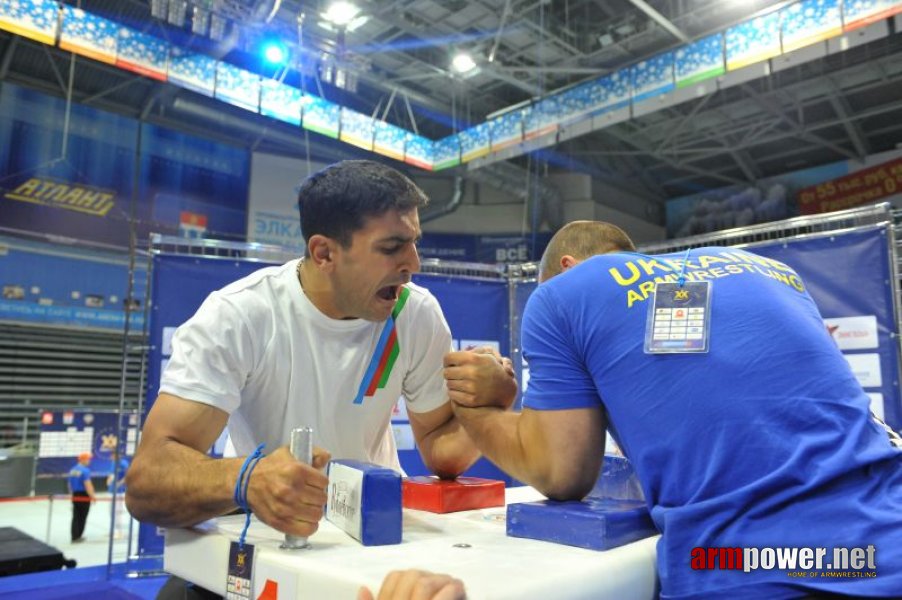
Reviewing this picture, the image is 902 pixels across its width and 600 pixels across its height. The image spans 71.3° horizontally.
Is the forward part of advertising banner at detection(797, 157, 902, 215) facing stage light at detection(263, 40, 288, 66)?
yes

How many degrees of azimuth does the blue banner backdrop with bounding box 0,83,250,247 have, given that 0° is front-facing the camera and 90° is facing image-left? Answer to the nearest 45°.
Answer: approximately 315°

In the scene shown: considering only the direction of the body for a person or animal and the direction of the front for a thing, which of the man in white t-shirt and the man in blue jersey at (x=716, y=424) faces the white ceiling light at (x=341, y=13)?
the man in blue jersey

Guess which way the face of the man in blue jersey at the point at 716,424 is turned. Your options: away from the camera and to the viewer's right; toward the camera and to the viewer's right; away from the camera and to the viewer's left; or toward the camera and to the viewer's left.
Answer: away from the camera and to the viewer's left

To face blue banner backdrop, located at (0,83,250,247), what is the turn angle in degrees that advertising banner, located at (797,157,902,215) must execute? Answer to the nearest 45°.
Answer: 0° — it already faces it

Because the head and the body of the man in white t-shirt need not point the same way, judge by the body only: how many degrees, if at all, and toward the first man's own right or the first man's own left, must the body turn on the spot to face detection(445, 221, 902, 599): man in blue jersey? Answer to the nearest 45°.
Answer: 0° — they already face them

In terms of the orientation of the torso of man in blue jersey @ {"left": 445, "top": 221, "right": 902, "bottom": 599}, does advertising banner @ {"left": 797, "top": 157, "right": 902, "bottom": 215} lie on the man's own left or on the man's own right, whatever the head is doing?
on the man's own right

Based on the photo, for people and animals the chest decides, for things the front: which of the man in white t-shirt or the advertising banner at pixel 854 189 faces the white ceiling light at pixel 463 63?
the advertising banner
